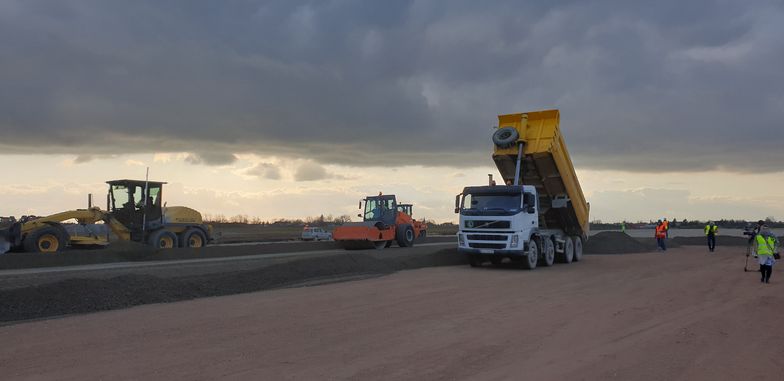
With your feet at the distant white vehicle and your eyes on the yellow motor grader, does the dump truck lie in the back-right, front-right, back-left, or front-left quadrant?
front-left

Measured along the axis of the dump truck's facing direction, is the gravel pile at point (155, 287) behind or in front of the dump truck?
in front

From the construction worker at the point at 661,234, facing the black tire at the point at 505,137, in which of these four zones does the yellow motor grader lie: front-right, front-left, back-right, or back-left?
front-right

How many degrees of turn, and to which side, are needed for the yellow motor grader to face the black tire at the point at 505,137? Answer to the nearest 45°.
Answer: approximately 135° to its left

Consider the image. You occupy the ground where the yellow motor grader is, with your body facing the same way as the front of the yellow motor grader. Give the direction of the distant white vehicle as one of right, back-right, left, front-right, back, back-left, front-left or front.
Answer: back-right

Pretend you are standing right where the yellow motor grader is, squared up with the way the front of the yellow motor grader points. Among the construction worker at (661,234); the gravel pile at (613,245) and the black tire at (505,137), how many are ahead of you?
0

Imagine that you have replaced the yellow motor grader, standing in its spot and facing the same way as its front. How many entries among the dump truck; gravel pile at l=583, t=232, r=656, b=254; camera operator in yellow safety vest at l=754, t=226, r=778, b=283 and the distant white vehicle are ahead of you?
0

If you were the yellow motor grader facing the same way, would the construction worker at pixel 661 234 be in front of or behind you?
behind

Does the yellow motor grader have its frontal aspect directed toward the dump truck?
no

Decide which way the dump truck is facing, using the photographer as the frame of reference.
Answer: facing the viewer and to the left of the viewer

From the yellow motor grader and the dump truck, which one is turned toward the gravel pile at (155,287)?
the dump truck

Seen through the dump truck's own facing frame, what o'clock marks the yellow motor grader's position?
The yellow motor grader is roughly at 2 o'clock from the dump truck.

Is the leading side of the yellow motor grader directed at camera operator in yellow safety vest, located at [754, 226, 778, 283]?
no

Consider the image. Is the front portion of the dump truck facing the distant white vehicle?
no

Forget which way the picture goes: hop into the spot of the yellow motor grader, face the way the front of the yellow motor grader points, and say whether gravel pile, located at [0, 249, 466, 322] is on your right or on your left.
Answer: on your left

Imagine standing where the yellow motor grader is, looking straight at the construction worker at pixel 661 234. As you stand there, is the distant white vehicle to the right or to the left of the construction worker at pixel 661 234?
left

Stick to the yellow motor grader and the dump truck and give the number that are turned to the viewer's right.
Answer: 0

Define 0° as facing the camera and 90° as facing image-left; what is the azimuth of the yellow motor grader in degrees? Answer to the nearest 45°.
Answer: approximately 90°

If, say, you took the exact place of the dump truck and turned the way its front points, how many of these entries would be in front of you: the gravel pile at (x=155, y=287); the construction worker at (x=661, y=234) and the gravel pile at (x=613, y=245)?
1

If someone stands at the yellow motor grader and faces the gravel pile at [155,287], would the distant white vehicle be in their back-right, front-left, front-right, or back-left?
back-left
